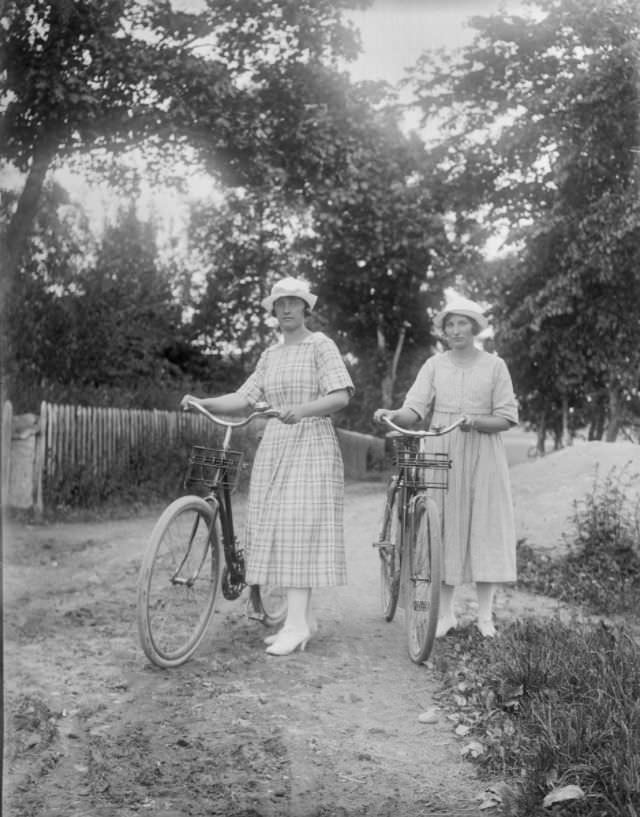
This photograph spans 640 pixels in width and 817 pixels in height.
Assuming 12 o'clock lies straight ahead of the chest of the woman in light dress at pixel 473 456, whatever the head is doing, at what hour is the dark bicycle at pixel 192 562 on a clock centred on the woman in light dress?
The dark bicycle is roughly at 2 o'clock from the woman in light dress.

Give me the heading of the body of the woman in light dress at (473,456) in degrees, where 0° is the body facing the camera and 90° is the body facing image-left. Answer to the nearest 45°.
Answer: approximately 0°

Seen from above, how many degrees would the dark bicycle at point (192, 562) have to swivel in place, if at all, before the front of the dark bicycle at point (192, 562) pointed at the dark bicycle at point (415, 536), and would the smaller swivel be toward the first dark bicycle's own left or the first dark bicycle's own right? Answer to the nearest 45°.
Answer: approximately 135° to the first dark bicycle's own left

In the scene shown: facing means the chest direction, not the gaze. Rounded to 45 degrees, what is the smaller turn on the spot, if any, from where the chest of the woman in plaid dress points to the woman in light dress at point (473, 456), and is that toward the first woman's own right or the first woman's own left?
approximately 135° to the first woman's own left

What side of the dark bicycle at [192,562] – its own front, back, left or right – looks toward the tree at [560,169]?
back
